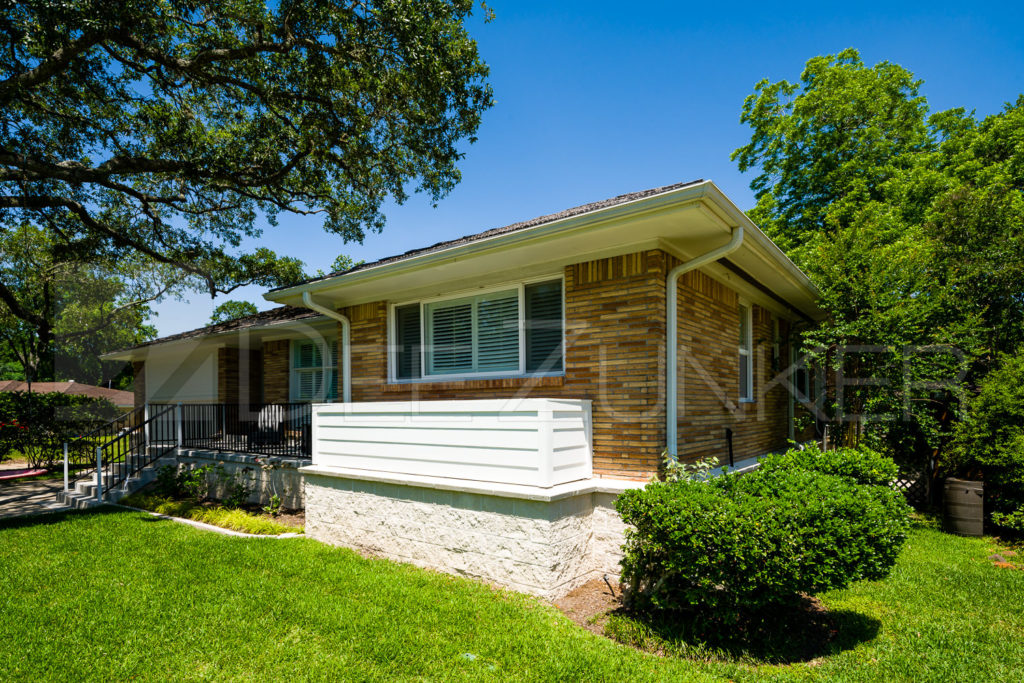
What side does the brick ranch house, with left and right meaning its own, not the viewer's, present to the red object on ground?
right

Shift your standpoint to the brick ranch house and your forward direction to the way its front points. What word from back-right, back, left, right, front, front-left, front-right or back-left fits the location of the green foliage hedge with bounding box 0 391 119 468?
right

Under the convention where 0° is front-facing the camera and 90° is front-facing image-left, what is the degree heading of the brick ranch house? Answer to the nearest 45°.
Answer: approximately 45°

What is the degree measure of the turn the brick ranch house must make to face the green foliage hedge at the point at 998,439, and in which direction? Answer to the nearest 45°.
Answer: approximately 135° to its left

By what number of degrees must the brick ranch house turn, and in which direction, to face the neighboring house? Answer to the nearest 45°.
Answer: approximately 90° to its right

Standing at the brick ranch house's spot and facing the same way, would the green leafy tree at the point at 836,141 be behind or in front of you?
behind
